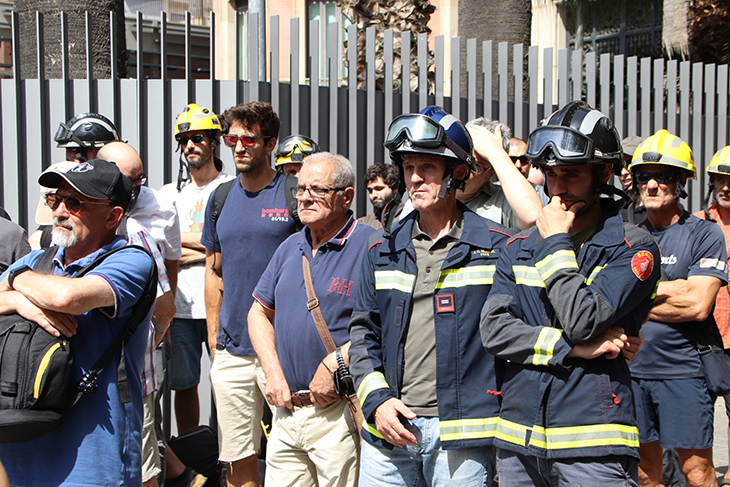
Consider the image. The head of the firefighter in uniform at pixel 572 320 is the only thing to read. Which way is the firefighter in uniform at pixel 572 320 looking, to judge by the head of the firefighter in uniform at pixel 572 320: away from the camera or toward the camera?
toward the camera

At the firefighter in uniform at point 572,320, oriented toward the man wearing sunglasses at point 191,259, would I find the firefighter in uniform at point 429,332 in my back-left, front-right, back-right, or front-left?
front-left

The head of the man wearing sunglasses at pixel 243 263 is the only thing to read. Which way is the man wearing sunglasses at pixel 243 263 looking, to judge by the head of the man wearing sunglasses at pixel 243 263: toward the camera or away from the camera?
toward the camera

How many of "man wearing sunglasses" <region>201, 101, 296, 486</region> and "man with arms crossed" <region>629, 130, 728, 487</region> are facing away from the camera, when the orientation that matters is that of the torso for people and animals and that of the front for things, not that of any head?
0

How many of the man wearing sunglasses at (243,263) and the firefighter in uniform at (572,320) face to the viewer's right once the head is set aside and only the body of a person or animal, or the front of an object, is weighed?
0

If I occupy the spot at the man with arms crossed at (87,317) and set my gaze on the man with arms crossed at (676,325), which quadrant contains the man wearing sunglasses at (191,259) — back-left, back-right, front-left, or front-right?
front-left

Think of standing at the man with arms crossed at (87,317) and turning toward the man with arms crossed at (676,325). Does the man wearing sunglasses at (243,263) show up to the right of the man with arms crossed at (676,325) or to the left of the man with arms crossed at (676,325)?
left

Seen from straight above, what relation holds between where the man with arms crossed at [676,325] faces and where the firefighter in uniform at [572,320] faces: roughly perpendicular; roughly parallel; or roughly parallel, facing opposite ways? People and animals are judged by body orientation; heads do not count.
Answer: roughly parallel

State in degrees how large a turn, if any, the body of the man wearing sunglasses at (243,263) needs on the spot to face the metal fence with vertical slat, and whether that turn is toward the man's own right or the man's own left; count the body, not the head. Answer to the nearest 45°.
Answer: approximately 180°

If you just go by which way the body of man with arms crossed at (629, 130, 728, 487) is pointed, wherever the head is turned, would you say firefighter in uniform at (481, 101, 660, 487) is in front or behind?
in front

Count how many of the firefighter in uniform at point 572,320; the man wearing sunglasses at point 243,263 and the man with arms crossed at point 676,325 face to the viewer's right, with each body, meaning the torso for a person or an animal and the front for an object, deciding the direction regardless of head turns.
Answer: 0

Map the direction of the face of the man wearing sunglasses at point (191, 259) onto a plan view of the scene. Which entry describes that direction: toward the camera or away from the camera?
toward the camera

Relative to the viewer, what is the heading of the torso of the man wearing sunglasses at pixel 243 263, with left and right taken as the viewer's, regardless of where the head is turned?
facing the viewer

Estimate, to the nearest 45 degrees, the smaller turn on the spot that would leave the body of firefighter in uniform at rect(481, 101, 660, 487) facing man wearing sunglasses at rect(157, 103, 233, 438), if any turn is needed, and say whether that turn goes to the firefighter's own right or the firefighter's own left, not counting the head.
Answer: approximately 90° to the firefighter's own right

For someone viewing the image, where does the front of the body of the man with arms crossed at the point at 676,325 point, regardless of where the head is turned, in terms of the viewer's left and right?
facing the viewer and to the left of the viewer
